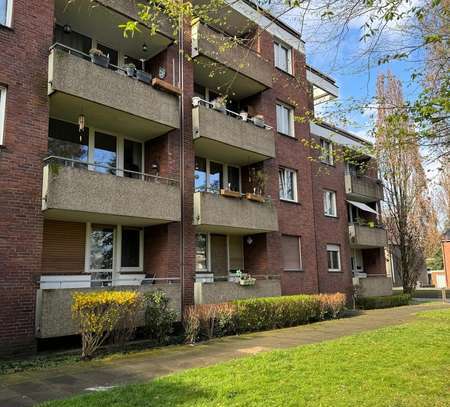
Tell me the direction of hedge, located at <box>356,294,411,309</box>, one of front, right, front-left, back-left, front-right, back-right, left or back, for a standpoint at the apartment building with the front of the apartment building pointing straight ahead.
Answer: left

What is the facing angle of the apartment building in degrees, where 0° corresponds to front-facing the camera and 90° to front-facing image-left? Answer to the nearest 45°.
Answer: approximately 315°

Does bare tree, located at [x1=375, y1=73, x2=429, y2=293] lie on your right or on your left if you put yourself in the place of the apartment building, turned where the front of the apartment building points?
on your left

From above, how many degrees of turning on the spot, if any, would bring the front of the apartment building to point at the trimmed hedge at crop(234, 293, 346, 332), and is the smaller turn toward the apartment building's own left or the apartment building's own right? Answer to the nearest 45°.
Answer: approximately 45° to the apartment building's own left
